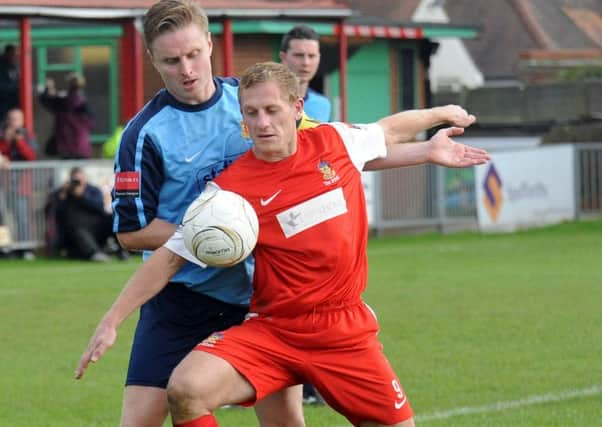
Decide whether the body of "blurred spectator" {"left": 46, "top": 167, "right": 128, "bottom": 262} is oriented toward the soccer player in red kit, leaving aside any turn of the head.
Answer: yes

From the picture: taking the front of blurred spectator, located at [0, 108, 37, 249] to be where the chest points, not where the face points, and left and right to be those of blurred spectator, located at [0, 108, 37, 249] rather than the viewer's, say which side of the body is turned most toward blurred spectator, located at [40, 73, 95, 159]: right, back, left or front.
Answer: back

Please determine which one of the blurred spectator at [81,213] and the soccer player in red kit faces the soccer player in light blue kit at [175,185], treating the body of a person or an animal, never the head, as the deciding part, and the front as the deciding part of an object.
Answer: the blurred spectator

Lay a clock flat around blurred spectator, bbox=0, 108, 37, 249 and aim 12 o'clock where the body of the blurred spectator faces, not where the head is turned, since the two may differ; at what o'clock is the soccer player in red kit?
The soccer player in red kit is roughly at 12 o'clock from the blurred spectator.

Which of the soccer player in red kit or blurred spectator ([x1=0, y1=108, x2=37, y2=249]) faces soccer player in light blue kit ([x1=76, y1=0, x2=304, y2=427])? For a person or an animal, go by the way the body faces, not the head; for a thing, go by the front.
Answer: the blurred spectator

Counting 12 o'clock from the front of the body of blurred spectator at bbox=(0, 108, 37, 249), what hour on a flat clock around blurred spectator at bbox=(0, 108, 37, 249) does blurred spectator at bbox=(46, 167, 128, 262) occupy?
blurred spectator at bbox=(46, 167, 128, 262) is roughly at 10 o'clock from blurred spectator at bbox=(0, 108, 37, 249).

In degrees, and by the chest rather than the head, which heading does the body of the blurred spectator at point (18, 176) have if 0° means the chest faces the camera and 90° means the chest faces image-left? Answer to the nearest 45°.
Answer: approximately 0°

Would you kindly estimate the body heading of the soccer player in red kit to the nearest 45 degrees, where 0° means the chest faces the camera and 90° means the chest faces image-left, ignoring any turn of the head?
approximately 0°

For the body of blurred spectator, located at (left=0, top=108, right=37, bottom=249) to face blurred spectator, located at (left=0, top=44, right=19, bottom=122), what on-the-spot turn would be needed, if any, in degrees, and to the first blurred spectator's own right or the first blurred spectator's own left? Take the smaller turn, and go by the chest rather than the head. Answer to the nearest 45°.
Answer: approximately 180°
